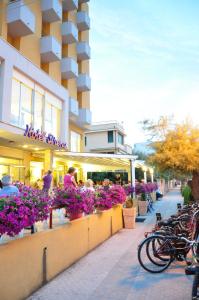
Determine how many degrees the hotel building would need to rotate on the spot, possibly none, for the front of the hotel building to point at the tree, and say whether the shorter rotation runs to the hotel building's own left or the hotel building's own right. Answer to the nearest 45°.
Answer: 0° — it already faces it

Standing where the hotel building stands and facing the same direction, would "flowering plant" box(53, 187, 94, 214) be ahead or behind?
ahead

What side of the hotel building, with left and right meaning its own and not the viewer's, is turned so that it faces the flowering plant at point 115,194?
front

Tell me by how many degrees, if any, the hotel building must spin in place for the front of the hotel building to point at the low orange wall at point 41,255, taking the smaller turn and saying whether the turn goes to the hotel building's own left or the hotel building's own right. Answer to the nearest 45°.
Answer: approximately 45° to the hotel building's own right

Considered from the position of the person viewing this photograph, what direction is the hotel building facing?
facing the viewer and to the right of the viewer

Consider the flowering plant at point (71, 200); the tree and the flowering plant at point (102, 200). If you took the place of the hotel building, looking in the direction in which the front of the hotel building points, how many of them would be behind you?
0

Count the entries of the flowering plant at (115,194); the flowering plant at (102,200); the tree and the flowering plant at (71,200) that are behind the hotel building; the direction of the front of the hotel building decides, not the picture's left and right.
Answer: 0
